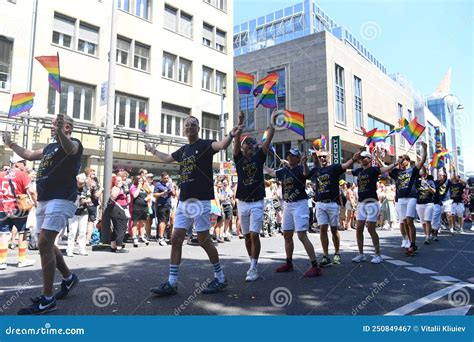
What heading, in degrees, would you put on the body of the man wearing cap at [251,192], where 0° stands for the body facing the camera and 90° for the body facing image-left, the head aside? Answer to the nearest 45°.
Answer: approximately 0°

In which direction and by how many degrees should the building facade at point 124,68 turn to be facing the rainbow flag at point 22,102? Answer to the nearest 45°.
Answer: approximately 45° to its right

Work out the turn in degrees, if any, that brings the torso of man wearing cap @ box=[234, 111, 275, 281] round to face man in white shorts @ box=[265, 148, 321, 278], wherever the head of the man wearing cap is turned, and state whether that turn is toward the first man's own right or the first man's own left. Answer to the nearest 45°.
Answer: approximately 135° to the first man's own left

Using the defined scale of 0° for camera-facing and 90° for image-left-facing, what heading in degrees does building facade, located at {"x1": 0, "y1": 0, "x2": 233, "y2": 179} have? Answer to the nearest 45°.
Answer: approximately 315°

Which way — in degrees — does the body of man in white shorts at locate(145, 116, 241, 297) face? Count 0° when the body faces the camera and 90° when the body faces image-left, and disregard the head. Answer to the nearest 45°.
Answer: approximately 45°

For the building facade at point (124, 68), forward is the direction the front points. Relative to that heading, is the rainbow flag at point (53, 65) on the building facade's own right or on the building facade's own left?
on the building facade's own right

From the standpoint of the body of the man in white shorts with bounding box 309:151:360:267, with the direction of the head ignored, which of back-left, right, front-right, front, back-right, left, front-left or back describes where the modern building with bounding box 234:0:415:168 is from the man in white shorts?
back-right
